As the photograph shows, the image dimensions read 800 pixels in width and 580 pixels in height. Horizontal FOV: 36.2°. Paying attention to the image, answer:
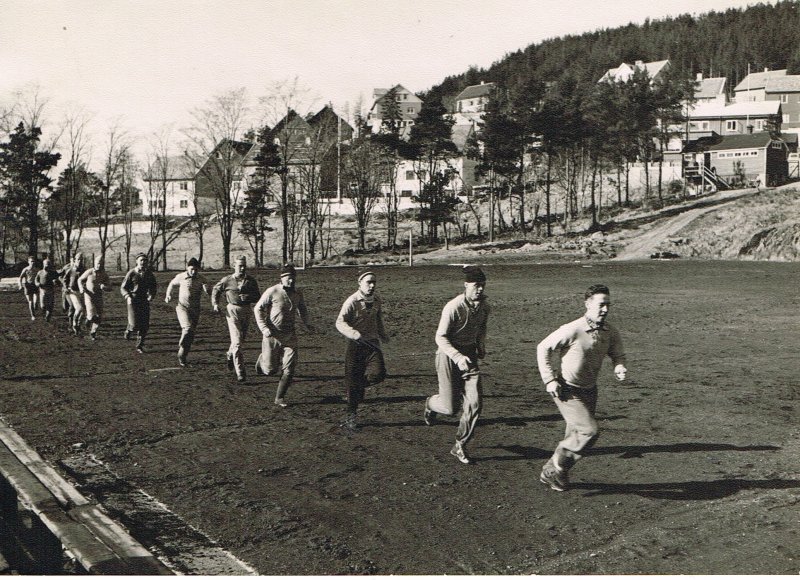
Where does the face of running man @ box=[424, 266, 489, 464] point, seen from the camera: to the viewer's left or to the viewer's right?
to the viewer's right

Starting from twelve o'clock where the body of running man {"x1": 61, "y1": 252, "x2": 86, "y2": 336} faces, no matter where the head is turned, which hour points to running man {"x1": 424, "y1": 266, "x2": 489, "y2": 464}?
running man {"x1": 424, "y1": 266, "x2": 489, "y2": 464} is roughly at 1 o'clock from running man {"x1": 61, "y1": 252, "x2": 86, "y2": 336}.

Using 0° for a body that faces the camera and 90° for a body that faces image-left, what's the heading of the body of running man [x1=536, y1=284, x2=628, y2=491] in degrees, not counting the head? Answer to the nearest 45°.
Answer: approximately 315°

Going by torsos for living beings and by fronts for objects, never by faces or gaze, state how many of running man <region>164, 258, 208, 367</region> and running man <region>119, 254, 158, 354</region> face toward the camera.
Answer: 2

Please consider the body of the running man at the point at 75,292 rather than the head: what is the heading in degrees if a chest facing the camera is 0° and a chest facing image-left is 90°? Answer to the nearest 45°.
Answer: approximately 315°

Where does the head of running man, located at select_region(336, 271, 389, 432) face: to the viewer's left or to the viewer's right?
to the viewer's right

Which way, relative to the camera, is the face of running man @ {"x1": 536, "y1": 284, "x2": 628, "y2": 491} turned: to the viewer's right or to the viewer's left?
to the viewer's right

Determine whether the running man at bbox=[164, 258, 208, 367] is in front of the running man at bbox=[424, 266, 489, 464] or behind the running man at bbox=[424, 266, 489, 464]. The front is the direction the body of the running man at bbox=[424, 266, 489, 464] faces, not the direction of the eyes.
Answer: behind

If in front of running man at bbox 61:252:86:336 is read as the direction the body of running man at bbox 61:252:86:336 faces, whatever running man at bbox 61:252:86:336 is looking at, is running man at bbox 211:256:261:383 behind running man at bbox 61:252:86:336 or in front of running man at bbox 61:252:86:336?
in front

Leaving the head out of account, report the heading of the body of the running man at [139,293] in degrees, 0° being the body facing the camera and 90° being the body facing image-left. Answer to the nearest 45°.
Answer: approximately 0°

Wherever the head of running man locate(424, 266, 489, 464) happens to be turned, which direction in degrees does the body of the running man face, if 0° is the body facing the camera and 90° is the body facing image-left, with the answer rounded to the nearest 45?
approximately 315°

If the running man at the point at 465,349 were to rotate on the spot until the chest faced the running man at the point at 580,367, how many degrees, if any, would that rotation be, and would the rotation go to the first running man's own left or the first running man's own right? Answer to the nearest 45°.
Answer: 0° — they already face them

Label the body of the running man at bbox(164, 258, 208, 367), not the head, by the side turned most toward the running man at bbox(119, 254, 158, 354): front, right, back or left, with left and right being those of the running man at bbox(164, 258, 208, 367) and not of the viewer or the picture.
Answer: back
